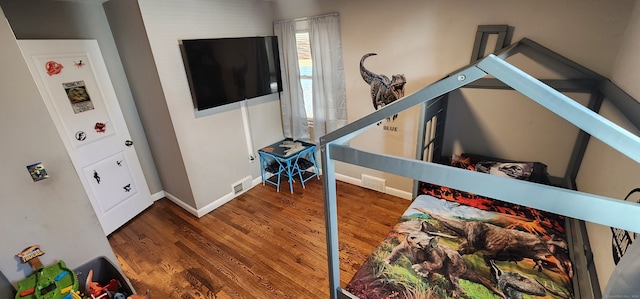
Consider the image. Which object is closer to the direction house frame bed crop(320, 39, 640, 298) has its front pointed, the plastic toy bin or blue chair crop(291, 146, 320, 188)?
the plastic toy bin

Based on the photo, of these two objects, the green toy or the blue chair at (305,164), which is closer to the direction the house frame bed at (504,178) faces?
the green toy

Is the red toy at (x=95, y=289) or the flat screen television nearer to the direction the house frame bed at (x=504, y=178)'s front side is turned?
the red toy

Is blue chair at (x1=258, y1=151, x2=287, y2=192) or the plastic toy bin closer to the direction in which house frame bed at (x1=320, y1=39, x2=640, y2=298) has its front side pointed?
the plastic toy bin

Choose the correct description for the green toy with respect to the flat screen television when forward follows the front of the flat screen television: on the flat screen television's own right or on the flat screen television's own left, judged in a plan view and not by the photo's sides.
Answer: on the flat screen television's own right

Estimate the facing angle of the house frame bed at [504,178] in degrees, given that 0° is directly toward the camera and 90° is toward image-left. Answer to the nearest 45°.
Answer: approximately 0°

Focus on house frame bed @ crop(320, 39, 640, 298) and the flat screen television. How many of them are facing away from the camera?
0

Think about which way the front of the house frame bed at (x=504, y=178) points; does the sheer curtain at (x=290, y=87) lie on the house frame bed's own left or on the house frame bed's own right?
on the house frame bed's own right

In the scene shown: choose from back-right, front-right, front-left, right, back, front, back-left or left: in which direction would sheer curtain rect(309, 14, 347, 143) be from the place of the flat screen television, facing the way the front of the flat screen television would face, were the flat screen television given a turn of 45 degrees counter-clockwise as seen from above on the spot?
front

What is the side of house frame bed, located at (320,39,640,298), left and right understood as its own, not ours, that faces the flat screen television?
right

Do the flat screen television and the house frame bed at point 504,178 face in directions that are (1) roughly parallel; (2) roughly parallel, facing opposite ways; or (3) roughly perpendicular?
roughly perpendicular

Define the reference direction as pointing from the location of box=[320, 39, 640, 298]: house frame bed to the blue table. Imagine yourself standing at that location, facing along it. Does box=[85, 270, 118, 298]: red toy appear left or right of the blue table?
left
